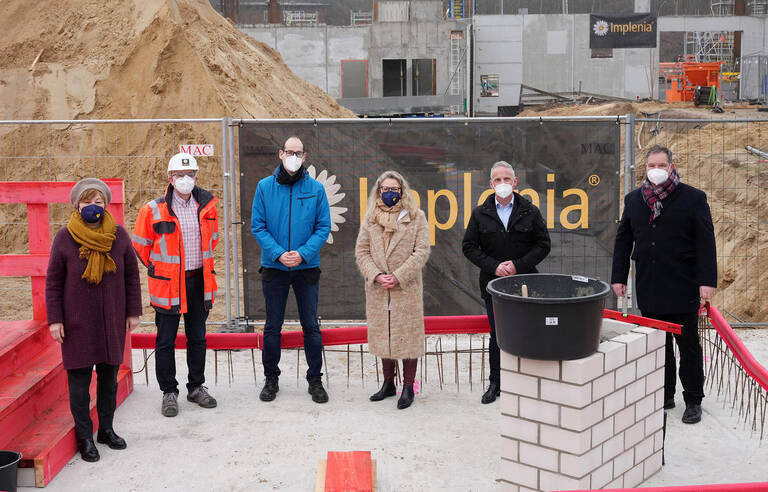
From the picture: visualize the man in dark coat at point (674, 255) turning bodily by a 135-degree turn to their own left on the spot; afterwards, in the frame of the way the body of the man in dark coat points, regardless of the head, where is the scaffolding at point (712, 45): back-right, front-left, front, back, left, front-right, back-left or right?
front-left

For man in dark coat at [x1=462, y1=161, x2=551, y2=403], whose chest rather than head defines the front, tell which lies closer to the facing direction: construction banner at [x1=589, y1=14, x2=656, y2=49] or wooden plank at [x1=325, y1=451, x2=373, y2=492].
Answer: the wooden plank

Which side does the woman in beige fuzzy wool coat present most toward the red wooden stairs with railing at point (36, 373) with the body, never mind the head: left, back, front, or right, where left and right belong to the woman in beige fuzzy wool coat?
right

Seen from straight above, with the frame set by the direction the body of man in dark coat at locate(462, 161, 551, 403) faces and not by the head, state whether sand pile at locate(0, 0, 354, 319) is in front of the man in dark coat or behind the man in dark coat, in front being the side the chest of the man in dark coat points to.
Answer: behind

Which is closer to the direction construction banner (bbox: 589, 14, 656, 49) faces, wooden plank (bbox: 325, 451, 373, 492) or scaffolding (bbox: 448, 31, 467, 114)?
the wooden plank

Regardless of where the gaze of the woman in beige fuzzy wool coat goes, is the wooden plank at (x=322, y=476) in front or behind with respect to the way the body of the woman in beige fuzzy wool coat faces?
in front
